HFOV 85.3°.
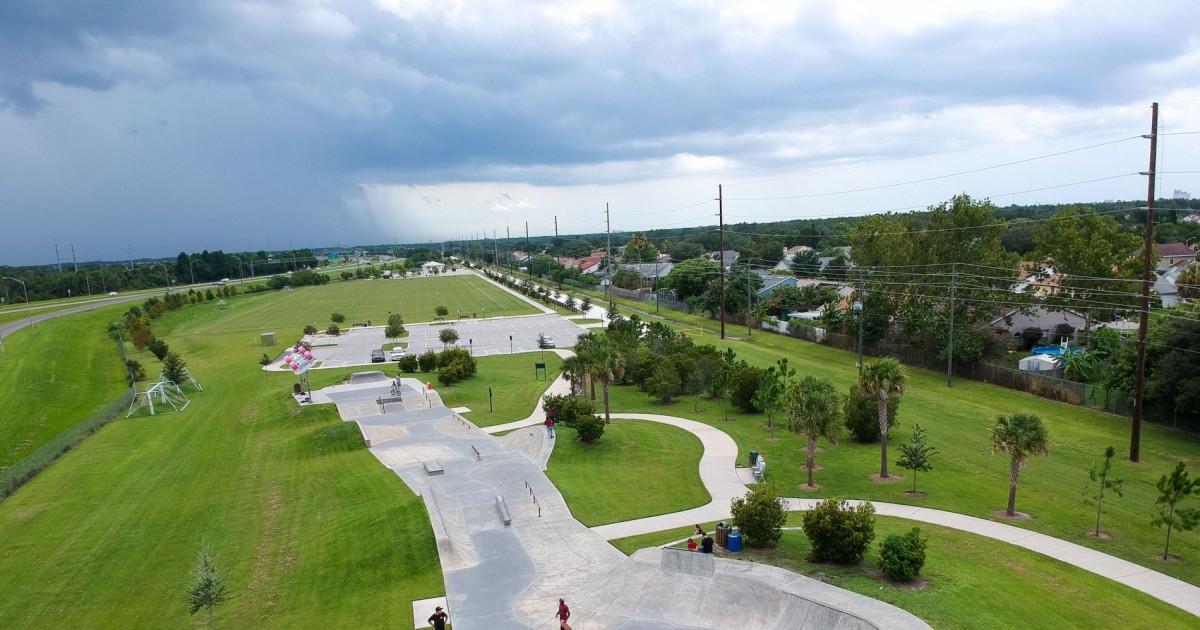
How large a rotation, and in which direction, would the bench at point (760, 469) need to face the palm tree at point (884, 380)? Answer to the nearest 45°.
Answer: approximately 180°

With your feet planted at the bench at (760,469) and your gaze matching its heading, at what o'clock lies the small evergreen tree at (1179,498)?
The small evergreen tree is roughly at 7 o'clock from the bench.

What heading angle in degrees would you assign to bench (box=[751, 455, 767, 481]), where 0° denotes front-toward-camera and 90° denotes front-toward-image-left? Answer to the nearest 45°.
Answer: approximately 90°

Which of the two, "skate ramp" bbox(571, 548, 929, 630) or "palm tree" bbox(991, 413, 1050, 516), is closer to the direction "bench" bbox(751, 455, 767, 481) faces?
the skate ramp

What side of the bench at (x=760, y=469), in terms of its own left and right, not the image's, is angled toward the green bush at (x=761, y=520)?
left

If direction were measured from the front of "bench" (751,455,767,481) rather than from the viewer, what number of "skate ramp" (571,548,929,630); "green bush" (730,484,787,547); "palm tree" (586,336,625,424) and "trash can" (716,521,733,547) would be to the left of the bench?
3

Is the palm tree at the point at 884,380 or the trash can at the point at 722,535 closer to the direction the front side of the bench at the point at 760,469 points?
the trash can

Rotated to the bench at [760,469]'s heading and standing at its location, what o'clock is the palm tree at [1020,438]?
The palm tree is roughly at 7 o'clock from the bench.

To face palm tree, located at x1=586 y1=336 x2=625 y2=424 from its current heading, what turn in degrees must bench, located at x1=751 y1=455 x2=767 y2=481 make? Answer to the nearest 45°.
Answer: approximately 45° to its right

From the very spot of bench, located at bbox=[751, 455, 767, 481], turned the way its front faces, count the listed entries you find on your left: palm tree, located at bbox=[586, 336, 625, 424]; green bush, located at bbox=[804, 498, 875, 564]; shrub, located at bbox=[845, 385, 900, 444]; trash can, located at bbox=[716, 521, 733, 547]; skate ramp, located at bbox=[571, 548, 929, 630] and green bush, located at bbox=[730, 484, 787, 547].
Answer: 4

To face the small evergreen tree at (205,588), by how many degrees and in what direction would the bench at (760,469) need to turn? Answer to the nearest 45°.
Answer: approximately 45° to its left

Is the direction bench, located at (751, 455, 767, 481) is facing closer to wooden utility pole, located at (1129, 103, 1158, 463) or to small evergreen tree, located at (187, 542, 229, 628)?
the small evergreen tree

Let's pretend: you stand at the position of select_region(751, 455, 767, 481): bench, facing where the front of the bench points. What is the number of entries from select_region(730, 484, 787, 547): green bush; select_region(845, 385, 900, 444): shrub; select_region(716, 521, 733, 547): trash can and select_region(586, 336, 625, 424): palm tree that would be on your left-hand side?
2
